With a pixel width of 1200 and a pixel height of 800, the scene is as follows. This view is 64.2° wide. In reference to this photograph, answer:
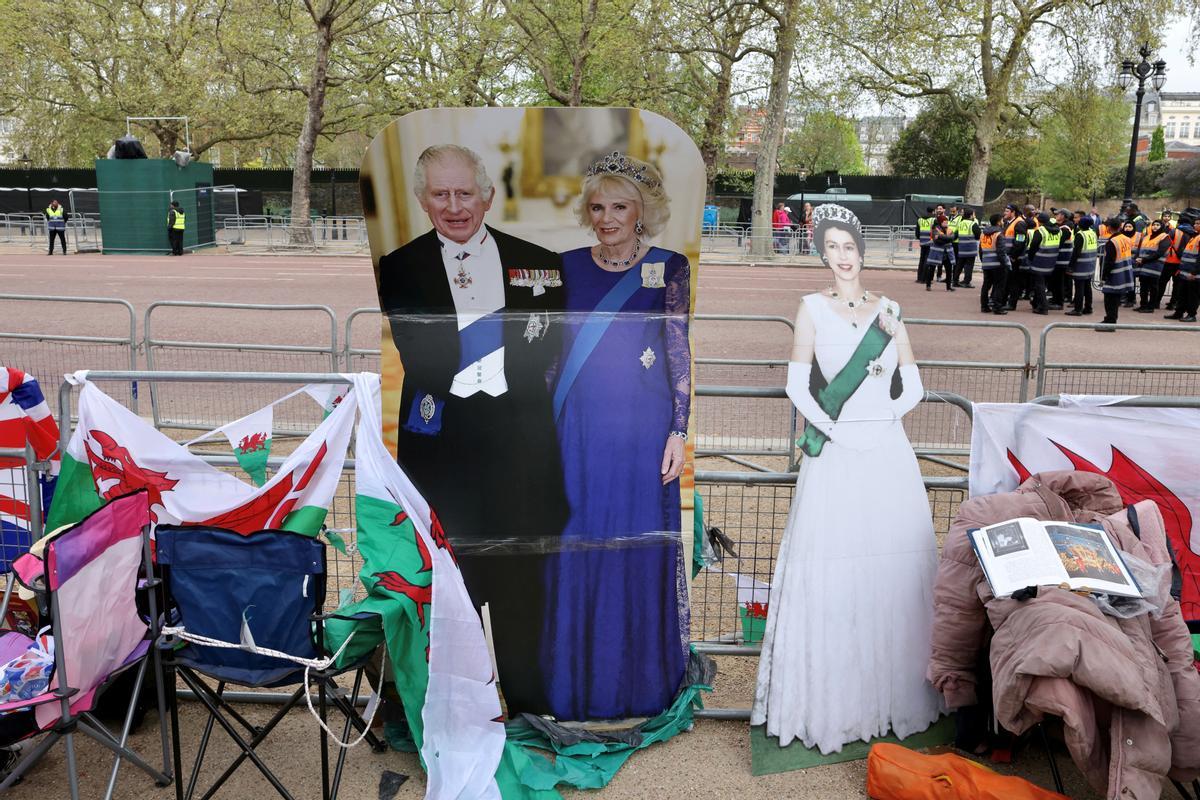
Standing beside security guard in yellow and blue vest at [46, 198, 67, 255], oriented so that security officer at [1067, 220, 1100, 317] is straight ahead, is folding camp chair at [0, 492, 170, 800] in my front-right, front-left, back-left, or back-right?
front-right

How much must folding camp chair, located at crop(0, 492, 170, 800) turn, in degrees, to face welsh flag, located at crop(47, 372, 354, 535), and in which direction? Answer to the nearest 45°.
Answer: approximately 90° to its right

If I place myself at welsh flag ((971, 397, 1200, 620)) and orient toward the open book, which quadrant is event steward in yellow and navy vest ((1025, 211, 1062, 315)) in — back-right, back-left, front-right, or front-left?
back-right

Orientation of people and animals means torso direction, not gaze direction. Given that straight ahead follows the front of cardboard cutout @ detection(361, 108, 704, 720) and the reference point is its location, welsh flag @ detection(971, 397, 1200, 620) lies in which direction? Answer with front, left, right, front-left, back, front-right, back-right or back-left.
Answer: left

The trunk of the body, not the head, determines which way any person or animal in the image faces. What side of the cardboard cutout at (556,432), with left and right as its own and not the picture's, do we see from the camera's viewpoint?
front

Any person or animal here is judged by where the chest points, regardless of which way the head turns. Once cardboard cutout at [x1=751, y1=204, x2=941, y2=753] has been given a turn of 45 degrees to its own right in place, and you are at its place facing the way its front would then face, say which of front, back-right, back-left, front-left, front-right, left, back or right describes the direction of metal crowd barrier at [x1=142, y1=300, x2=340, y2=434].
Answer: right

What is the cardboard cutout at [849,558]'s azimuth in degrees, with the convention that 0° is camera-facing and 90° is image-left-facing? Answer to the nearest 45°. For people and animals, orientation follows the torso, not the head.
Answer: approximately 0°

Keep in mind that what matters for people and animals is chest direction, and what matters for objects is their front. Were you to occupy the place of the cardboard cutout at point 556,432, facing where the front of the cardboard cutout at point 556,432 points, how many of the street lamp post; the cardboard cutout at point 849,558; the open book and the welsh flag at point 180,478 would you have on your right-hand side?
1

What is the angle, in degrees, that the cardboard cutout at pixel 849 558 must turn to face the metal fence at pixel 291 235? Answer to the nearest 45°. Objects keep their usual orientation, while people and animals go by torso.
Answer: approximately 135° to its right

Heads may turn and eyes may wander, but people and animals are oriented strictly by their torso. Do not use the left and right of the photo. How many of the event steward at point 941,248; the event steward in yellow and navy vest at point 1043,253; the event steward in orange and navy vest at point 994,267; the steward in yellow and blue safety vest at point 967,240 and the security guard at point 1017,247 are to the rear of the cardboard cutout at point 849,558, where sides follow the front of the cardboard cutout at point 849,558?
5

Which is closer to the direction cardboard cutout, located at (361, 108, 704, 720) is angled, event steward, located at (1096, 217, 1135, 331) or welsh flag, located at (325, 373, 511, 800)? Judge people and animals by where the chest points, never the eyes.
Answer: the welsh flag

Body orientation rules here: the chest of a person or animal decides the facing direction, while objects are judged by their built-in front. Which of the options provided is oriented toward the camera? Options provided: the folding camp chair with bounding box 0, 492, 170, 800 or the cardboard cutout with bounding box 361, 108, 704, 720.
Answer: the cardboard cutout

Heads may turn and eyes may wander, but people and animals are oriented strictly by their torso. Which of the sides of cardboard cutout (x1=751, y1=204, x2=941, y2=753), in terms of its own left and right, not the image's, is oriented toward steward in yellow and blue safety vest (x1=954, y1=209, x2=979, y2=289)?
back
